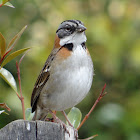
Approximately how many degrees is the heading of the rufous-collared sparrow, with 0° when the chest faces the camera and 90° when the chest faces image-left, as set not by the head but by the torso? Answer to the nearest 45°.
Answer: approximately 315°

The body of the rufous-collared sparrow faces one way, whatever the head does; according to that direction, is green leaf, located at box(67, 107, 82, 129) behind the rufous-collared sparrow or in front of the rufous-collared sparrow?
in front
